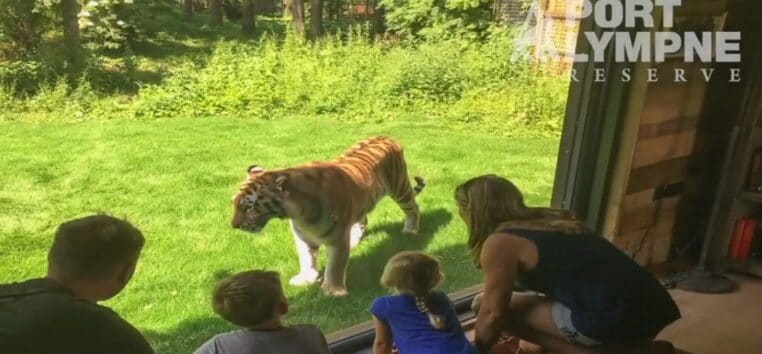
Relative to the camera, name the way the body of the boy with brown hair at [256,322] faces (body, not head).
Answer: away from the camera

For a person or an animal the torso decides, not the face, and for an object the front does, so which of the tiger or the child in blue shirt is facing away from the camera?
the child in blue shirt

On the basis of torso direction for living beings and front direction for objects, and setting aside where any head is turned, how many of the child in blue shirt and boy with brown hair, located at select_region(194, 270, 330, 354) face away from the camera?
2

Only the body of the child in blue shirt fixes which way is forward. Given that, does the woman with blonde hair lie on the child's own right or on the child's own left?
on the child's own right

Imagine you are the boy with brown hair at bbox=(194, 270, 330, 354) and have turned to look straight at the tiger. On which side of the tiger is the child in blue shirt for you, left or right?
right

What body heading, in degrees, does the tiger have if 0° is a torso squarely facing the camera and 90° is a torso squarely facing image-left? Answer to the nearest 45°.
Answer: approximately 45°

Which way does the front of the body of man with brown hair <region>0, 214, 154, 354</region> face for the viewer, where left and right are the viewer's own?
facing away from the viewer and to the right of the viewer

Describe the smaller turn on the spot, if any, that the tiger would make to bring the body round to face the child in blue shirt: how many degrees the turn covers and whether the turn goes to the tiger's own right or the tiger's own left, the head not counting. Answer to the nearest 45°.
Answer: approximately 90° to the tiger's own left

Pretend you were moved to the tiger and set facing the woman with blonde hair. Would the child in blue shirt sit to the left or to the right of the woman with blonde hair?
right

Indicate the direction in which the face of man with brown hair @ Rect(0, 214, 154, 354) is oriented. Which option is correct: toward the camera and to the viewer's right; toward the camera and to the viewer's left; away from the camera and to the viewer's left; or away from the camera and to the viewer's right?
away from the camera and to the viewer's right

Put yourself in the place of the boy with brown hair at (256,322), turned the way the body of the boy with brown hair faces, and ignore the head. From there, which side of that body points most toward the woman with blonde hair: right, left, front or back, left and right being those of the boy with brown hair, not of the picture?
right

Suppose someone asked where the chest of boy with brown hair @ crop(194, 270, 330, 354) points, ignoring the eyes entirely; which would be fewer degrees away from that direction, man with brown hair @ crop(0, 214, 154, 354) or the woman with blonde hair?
the woman with blonde hair

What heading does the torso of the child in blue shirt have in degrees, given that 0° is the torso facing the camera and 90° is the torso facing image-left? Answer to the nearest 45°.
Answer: approximately 180°

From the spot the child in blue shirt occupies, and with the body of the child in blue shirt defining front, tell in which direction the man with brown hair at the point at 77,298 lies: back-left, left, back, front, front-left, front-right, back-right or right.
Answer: back-left

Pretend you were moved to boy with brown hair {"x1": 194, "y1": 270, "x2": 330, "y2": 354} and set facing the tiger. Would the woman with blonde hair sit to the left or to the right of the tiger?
right

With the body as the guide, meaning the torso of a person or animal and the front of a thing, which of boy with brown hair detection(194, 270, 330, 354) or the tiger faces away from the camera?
the boy with brown hair
